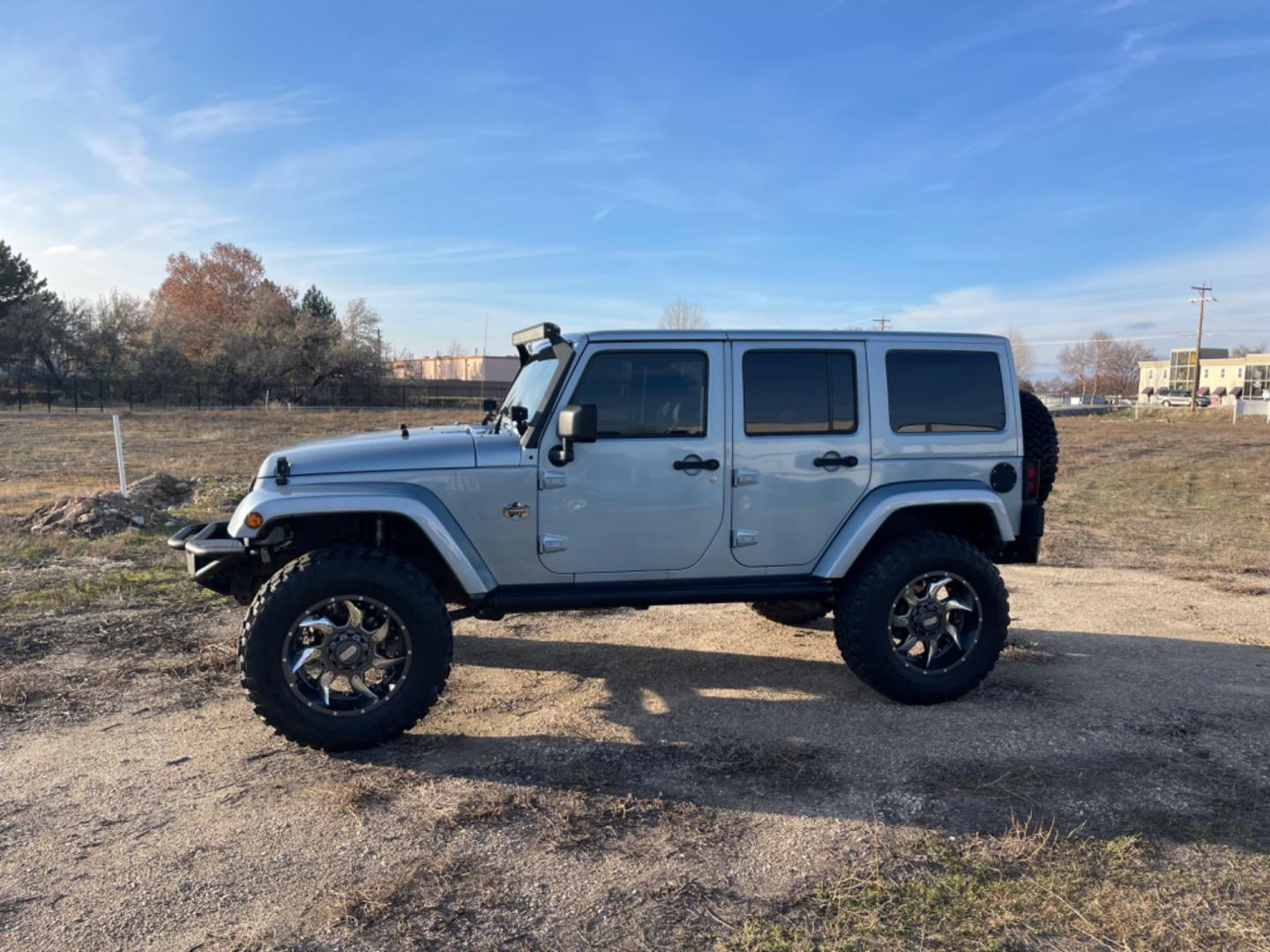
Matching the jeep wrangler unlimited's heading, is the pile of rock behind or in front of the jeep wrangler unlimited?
in front

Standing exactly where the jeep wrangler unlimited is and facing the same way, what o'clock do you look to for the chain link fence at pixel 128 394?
The chain link fence is roughly at 2 o'clock from the jeep wrangler unlimited.

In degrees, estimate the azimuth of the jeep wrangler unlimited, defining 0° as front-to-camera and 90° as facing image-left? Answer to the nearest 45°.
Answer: approximately 90°
